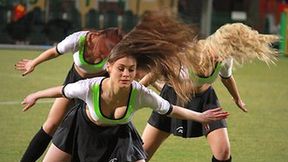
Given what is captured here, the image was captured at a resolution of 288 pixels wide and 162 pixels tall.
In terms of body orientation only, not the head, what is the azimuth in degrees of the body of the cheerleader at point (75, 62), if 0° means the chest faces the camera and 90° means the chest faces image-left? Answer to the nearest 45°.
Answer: approximately 315°
